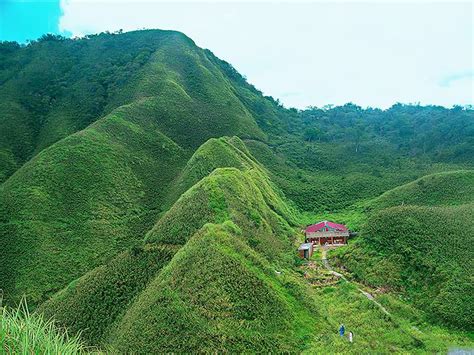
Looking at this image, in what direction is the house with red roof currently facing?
toward the camera

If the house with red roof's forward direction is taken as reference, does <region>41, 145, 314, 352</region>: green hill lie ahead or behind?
ahead

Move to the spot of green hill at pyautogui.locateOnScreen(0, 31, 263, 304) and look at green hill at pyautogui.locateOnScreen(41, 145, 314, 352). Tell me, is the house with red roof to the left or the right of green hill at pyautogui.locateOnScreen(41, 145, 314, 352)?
left

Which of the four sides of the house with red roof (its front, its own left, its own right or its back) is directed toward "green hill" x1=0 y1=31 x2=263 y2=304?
right
